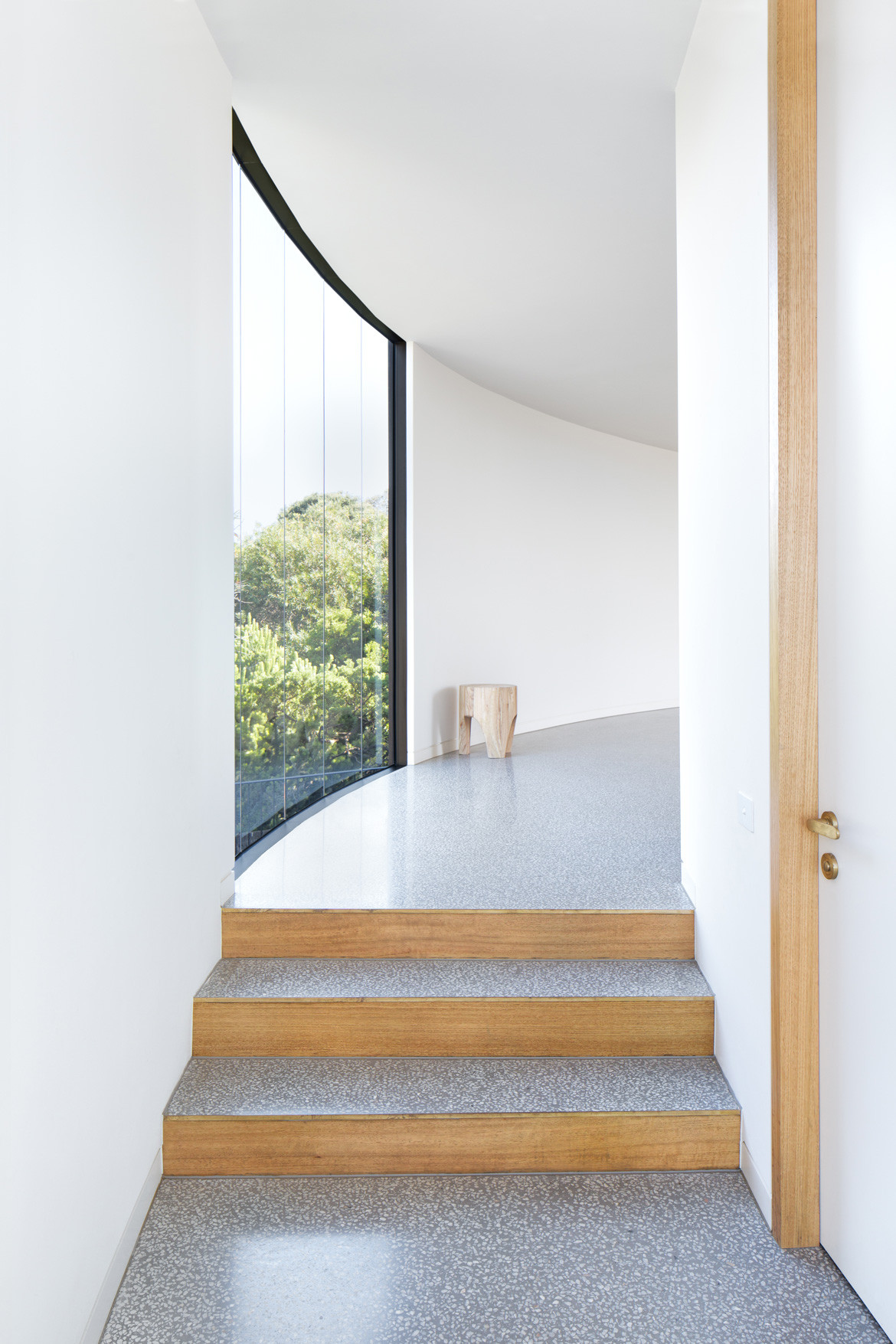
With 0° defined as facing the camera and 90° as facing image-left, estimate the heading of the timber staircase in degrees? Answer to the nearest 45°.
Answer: approximately 0°

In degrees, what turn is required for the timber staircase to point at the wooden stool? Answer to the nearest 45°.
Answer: approximately 180°

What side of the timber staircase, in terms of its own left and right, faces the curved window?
back

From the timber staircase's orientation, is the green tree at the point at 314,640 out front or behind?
behind

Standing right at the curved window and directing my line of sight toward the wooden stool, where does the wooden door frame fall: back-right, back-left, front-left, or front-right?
back-right
